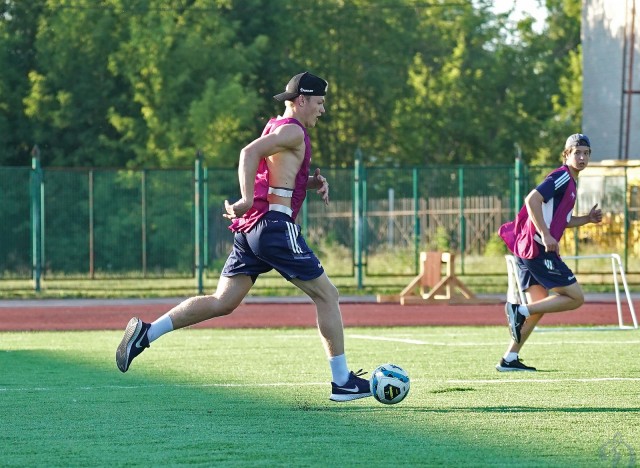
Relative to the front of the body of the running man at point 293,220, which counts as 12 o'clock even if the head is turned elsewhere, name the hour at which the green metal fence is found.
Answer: The green metal fence is roughly at 9 o'clock from the running man.

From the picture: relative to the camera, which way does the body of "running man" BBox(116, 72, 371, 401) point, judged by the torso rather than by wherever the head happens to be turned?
to the viewer's right

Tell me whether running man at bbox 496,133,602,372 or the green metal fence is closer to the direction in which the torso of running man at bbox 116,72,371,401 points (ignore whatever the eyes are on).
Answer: the running man

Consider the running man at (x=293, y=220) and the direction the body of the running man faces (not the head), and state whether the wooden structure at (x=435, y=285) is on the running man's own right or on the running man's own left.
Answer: on the running man's own left

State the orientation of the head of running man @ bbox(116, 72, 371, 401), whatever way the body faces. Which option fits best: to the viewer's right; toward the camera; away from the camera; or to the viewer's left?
to the viewer's right

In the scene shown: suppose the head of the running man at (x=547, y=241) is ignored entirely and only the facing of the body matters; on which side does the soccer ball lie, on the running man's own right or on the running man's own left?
on the running man's own right
